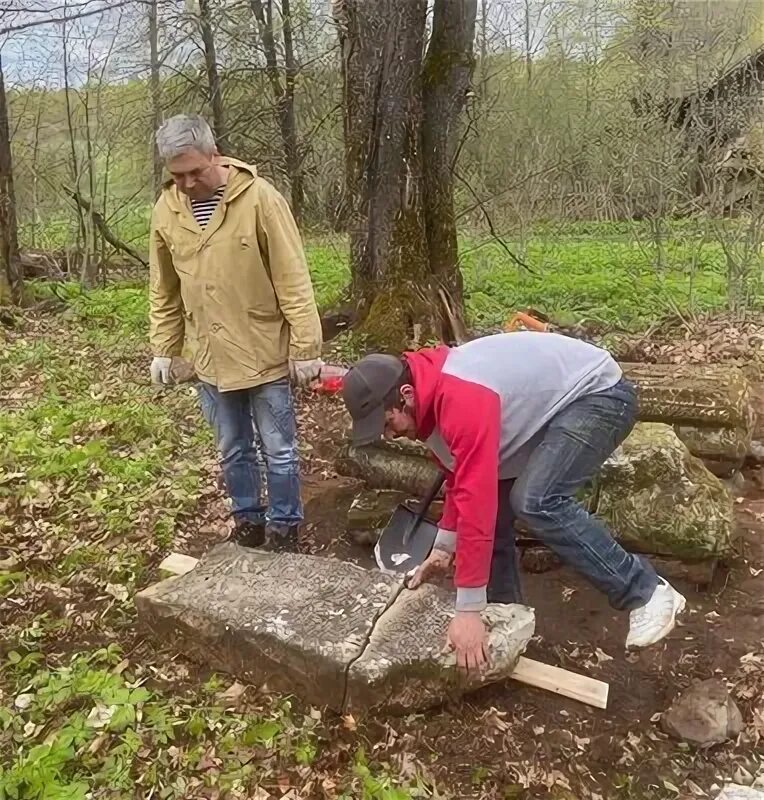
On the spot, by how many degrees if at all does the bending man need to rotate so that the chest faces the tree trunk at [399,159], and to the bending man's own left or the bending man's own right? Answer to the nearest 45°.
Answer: approximately 90° to the bending man's own right

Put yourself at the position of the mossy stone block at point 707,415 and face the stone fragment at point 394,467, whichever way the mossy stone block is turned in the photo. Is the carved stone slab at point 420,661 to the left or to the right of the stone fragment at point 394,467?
left

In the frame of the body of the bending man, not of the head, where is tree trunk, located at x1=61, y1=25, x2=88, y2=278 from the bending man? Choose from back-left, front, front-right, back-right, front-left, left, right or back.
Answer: front-right

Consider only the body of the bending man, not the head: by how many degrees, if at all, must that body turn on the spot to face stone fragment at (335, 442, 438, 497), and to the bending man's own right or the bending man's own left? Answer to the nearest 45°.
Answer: approximately 45° to the bending man's own right

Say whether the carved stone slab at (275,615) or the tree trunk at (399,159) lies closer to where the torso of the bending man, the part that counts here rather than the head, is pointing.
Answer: the carved stone slab

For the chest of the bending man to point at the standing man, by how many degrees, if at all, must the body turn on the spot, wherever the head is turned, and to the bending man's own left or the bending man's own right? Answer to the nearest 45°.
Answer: approximately 45° to the bending man's own right

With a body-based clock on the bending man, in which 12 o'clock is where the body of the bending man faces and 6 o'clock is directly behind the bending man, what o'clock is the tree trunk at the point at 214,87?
The tree trunk is roughly at 2 o'clock from the bending man.

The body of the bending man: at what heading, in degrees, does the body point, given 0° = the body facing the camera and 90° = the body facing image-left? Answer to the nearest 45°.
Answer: approximately 90°
